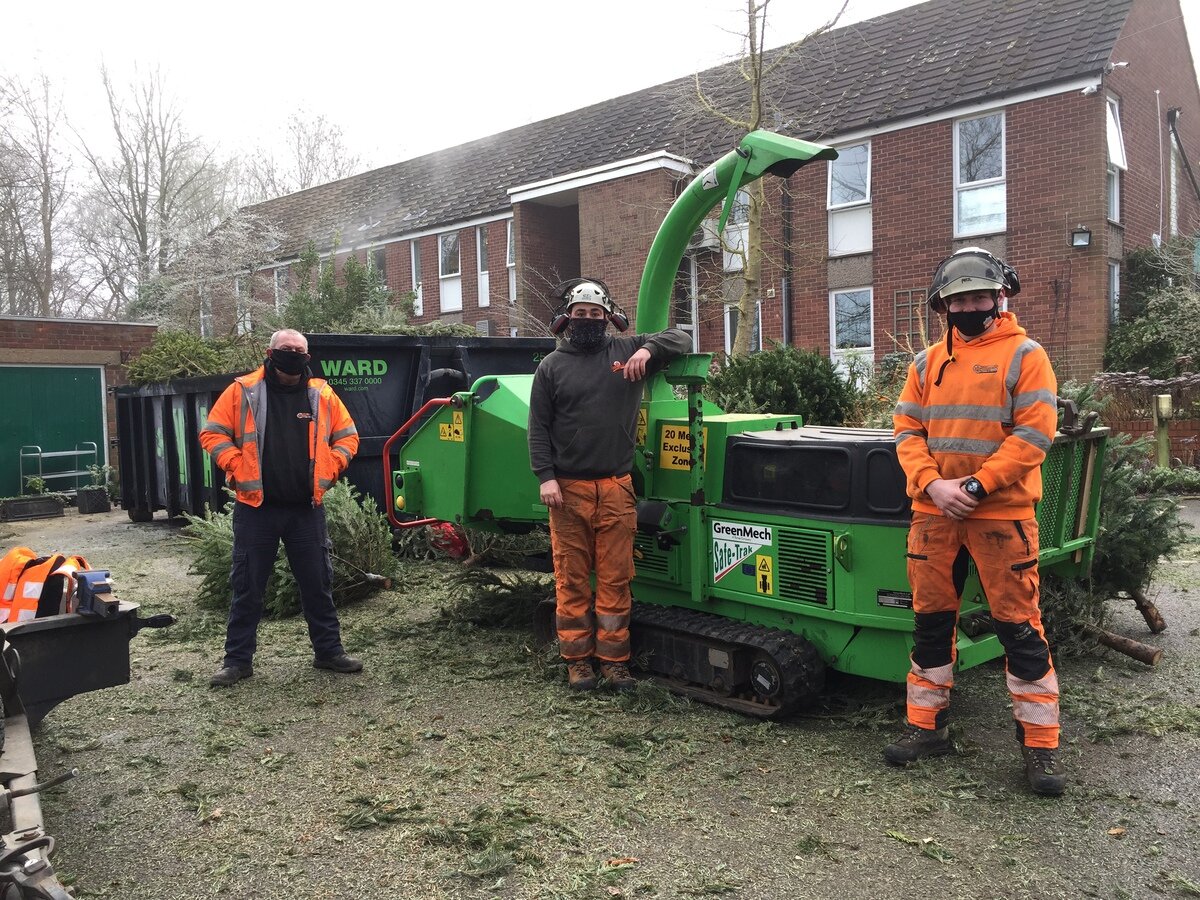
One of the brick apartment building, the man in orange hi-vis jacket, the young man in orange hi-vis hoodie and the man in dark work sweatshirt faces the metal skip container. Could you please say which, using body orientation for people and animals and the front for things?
the brick apartment building

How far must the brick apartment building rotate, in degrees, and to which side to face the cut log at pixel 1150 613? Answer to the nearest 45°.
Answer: approximately 45° to its left

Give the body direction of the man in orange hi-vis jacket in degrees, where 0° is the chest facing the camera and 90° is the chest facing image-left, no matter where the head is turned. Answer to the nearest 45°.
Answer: approximately 0°

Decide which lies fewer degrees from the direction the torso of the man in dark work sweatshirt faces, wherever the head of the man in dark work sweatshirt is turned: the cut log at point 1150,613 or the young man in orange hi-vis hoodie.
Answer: the young man in orange hi-vis hoodie

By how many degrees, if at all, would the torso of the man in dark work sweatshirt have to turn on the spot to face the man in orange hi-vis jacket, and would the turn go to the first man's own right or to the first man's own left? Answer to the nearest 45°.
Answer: approximately 90° to the first man's own right

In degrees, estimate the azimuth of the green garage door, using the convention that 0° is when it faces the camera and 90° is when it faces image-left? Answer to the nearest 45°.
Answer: approximately 0°

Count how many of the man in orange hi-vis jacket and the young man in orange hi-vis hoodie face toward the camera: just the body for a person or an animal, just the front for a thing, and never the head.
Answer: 2
